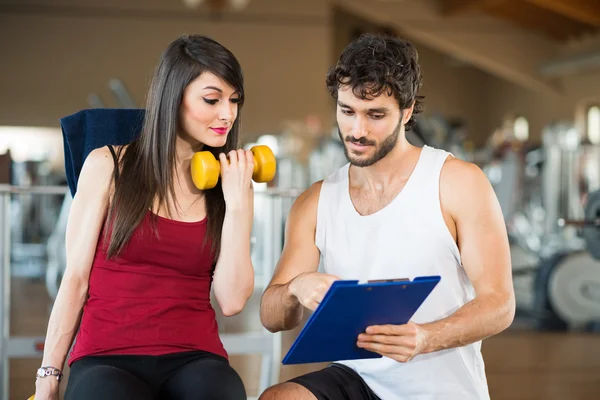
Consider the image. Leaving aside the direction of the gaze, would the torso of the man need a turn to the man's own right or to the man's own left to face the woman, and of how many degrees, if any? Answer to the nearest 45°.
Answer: approximately 45° to the man's own right

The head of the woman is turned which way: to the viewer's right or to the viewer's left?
to the viewer's right

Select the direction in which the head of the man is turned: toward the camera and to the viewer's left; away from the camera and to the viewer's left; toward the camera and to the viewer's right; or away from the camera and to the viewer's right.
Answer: toward the camera and to the viewer's left

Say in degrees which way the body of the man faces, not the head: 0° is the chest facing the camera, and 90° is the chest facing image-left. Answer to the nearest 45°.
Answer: approximately 45°

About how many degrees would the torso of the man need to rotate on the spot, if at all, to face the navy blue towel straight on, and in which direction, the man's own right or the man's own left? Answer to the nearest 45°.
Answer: approximately 45° to the man's own right
